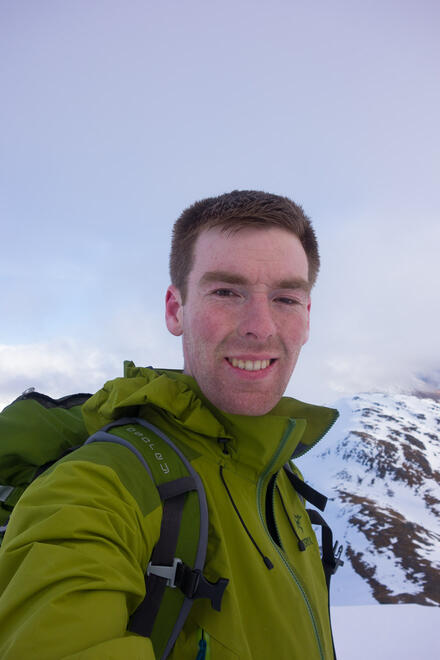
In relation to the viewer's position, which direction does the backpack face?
facing away from the viewer and to the left of the viewer

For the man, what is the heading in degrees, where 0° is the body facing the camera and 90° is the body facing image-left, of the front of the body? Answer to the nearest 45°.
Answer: approximately 315°
